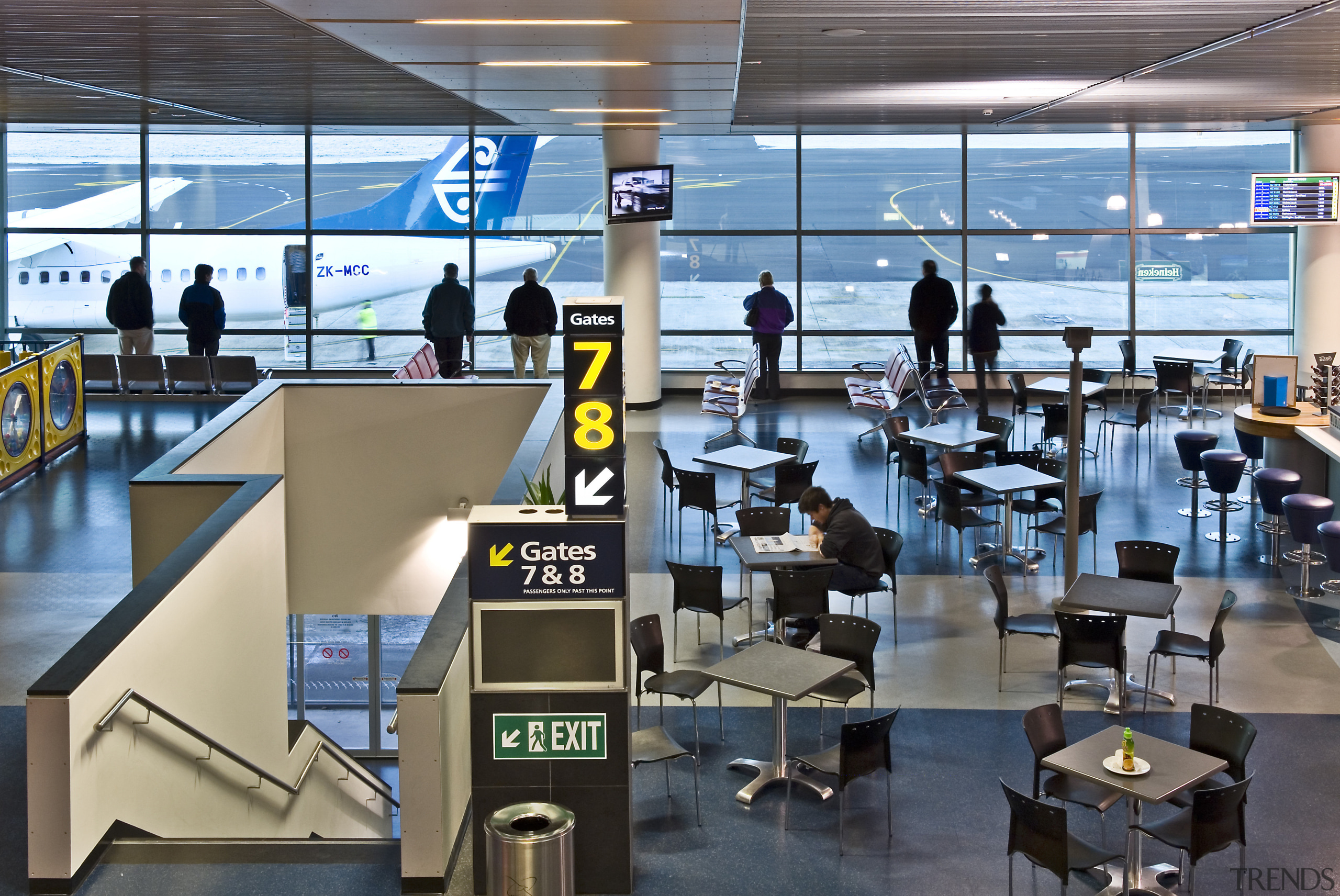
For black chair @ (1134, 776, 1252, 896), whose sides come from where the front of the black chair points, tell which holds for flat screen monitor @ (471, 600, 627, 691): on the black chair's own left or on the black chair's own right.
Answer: on the black chair's own left

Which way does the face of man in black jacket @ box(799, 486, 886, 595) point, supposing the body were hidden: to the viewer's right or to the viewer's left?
to the viewer's left

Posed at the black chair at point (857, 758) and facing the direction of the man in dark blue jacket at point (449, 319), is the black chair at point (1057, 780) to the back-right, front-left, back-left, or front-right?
back-right

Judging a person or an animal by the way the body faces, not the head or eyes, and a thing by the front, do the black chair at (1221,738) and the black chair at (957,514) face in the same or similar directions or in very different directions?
very different directions

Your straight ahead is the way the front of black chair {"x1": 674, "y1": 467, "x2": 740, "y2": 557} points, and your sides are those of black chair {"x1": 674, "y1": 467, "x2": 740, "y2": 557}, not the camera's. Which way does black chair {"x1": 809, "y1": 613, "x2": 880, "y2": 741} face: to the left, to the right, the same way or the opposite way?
the opposite way

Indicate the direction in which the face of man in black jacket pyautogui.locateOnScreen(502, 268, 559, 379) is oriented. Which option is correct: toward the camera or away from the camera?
away from the camera

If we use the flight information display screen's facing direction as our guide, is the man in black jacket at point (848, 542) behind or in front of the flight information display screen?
in front

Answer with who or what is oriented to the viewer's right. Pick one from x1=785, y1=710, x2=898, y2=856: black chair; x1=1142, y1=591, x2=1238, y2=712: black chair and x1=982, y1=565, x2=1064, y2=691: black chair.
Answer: x1=982, y1=565, x2=1064, y2=691: black chair

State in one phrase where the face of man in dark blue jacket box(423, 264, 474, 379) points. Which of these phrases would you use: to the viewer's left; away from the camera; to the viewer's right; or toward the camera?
away from the camera

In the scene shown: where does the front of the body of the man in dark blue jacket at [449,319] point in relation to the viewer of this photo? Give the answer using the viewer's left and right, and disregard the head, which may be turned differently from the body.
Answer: facing away from the viewer

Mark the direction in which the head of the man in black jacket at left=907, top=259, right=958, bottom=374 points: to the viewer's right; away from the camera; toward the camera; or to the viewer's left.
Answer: away from the camera
